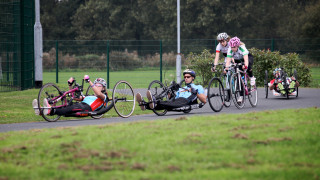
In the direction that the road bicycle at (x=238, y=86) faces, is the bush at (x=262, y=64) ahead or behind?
behind

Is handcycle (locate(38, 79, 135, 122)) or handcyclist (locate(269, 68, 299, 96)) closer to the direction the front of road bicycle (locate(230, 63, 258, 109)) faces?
the handcycle

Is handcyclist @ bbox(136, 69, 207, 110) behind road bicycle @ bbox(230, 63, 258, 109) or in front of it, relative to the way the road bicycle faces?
in front

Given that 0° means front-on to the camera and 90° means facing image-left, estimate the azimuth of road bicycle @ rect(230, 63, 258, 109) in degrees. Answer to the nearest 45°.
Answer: approximately 45°

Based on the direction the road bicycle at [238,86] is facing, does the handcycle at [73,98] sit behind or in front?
in front

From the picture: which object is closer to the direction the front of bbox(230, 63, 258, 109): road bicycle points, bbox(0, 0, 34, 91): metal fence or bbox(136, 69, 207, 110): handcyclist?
the handcyclist

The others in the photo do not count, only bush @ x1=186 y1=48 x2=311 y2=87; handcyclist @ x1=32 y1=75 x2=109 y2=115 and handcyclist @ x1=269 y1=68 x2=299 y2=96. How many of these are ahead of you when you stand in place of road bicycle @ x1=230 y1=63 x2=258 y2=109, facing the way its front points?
1

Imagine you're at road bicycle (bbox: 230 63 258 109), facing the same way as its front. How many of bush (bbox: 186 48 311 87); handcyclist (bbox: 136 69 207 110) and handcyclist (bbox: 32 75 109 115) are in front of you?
2

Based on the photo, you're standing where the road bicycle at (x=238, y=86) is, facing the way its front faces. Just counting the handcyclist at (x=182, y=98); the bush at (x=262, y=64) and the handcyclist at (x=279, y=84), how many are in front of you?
1

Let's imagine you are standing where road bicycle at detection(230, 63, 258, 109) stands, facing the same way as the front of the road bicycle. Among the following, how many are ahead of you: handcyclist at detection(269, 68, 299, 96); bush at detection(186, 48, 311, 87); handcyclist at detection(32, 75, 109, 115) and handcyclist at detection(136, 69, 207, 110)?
2

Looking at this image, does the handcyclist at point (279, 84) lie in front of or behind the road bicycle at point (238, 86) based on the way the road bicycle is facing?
behind

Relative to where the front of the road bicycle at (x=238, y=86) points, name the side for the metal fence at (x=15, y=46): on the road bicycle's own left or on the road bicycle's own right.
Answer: on the road bicycle's own right

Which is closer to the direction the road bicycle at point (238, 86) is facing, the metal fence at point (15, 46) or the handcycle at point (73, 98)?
the handcycle

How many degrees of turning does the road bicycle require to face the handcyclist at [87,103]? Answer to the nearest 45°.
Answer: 0° — it already faces them

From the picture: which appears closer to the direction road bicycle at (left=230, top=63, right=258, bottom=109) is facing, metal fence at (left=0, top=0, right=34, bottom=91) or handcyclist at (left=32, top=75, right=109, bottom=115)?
the handcyclist
